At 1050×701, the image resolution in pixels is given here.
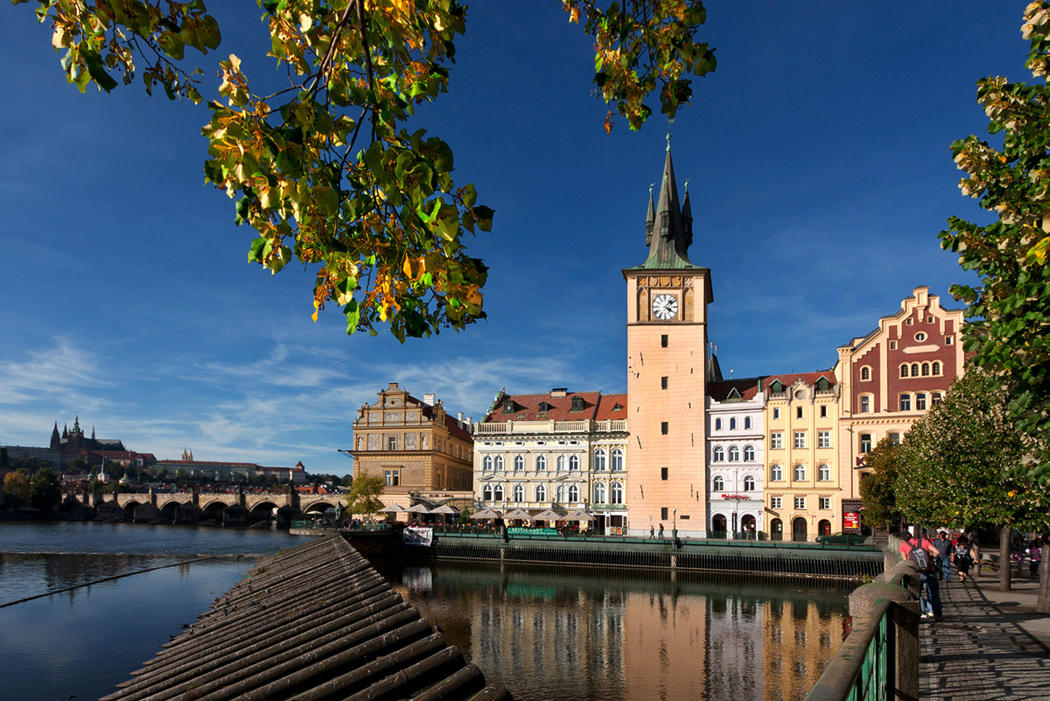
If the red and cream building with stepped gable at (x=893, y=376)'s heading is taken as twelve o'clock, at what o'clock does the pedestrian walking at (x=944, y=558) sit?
The pedestrian walking is roughly at 12 o'clock from the red and cream building with stepped gable.

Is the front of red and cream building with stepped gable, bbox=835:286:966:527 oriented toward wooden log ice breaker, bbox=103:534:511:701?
yes

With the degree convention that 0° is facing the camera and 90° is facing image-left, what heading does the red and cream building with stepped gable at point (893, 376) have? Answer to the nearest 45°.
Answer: approximately 0°

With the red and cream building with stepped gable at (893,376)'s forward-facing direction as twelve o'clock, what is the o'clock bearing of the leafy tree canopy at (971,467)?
The leafy tree canopy is roughly at 12 o'clock from the red and cream building with stepped gable.

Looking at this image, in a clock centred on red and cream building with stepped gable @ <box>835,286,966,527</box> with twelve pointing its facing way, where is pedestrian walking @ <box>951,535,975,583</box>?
The pedestrian walking is roughly at 12 o'clock from the red and cream building with stepped gable.

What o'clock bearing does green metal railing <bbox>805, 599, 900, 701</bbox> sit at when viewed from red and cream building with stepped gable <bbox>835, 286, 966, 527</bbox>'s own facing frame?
The green metal railing is roughly at 12 o'clock from the red and cream building with stepped gable.

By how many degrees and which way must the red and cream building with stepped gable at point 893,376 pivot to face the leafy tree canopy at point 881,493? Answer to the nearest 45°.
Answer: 0° — it already faces it
